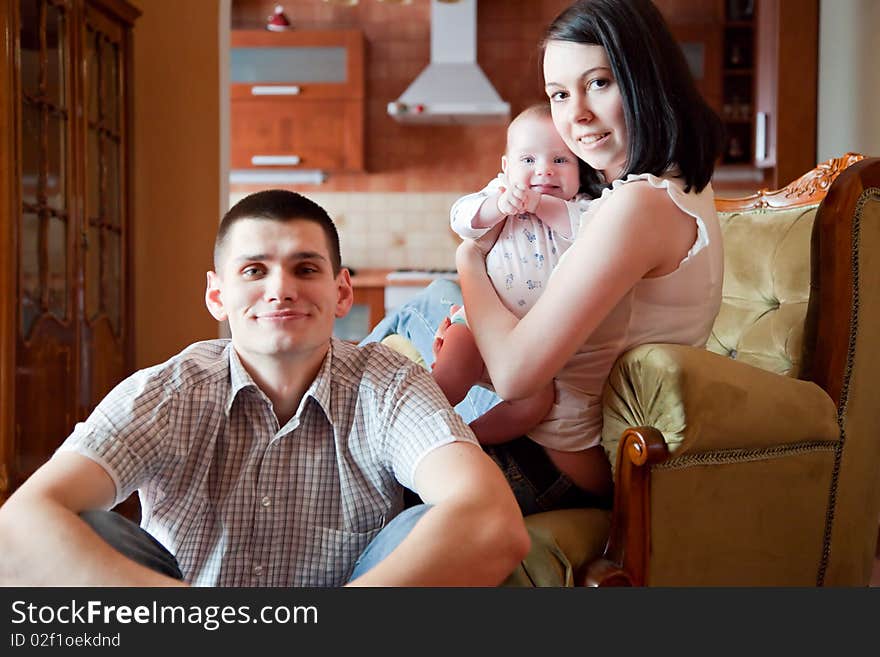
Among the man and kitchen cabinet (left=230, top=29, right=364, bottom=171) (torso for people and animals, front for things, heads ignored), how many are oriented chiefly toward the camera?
2

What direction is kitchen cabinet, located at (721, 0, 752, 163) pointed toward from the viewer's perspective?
toward the camera

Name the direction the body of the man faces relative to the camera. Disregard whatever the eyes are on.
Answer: toward the camera

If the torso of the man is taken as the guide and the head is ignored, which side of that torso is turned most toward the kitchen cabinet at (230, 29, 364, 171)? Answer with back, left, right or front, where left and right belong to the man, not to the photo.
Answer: back

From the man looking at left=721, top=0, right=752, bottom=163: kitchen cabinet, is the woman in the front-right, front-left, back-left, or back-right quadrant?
front-right

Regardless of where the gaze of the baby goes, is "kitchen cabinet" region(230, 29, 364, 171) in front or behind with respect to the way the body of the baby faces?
behind

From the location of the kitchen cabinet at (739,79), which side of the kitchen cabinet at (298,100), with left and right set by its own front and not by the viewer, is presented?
left

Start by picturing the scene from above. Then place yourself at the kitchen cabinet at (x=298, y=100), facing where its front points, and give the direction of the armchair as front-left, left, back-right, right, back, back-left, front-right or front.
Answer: front

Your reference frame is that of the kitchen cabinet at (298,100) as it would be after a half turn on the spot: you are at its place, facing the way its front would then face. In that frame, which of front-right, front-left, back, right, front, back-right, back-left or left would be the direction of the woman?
back

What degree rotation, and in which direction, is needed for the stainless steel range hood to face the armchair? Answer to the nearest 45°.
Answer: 0° — it already faces it
